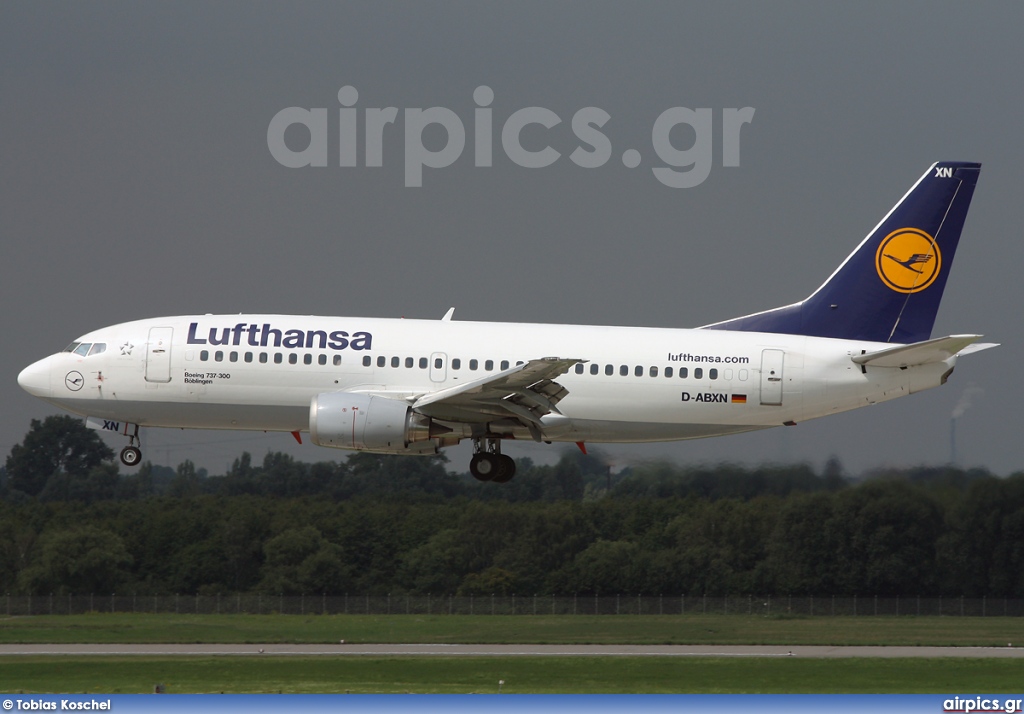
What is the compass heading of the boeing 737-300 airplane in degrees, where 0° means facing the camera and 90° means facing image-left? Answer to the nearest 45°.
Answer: approximately 90°
